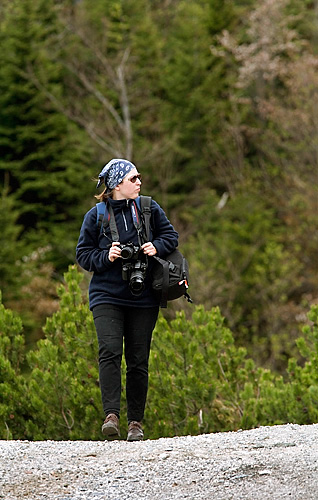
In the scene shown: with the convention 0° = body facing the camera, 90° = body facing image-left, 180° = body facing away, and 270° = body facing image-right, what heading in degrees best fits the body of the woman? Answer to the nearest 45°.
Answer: approximately 0°

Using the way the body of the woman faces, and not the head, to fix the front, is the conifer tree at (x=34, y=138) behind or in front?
behind

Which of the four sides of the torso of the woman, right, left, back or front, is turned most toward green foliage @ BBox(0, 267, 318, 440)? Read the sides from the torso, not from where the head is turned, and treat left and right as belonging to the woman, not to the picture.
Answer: back

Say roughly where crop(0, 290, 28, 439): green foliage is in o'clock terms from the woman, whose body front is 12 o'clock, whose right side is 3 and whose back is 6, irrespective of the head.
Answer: The green foliage is roughly at 5 o'clock from the woman.

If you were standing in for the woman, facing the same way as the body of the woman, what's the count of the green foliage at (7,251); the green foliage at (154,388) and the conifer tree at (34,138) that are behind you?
3

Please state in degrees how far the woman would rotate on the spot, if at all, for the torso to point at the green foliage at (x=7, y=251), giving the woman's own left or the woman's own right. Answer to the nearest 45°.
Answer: approximately 180°

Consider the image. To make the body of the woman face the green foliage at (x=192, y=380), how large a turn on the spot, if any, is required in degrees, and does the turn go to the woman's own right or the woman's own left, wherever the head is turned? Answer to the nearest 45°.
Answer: approximately 180°

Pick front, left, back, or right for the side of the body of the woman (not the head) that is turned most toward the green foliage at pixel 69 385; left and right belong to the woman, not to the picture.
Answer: back
